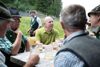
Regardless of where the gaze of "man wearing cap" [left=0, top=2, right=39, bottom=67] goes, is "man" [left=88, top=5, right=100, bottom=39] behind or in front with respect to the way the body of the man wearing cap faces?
in front

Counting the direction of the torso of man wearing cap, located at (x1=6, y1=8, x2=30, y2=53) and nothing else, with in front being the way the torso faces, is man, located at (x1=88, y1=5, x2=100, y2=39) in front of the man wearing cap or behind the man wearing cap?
in front

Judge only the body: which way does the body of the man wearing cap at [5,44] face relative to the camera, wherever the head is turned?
to the viewer's right

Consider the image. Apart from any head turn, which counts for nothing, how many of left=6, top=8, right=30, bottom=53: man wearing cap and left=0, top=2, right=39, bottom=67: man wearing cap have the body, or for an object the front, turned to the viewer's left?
0

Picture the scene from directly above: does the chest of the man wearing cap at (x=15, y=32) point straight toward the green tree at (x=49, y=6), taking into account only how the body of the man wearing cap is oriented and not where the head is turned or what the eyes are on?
no

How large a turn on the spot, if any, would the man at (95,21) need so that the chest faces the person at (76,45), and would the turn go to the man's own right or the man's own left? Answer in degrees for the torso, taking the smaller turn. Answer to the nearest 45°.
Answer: approximately 90° to the man's own left

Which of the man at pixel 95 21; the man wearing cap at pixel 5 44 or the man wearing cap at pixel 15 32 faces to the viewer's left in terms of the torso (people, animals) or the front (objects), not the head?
the man

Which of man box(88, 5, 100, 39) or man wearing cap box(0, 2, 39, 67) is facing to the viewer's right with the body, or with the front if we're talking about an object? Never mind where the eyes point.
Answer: the man wearing cap

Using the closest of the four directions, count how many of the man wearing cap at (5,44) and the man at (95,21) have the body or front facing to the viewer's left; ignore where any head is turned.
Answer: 1

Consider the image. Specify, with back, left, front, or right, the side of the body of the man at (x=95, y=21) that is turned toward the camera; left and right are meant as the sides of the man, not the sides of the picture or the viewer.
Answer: left

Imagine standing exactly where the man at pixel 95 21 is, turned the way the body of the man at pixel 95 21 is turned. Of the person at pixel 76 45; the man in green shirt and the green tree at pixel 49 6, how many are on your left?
1

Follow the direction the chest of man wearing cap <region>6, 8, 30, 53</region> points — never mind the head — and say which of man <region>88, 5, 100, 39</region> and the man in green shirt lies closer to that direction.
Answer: the man
